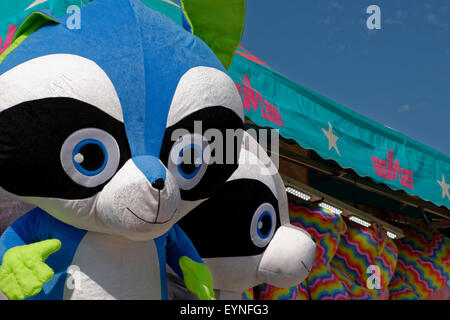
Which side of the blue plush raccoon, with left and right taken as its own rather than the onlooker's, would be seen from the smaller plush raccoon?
left

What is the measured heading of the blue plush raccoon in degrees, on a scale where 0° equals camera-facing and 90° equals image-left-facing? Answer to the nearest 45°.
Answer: approximately 315°

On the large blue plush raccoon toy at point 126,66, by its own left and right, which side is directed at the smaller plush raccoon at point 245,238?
left
